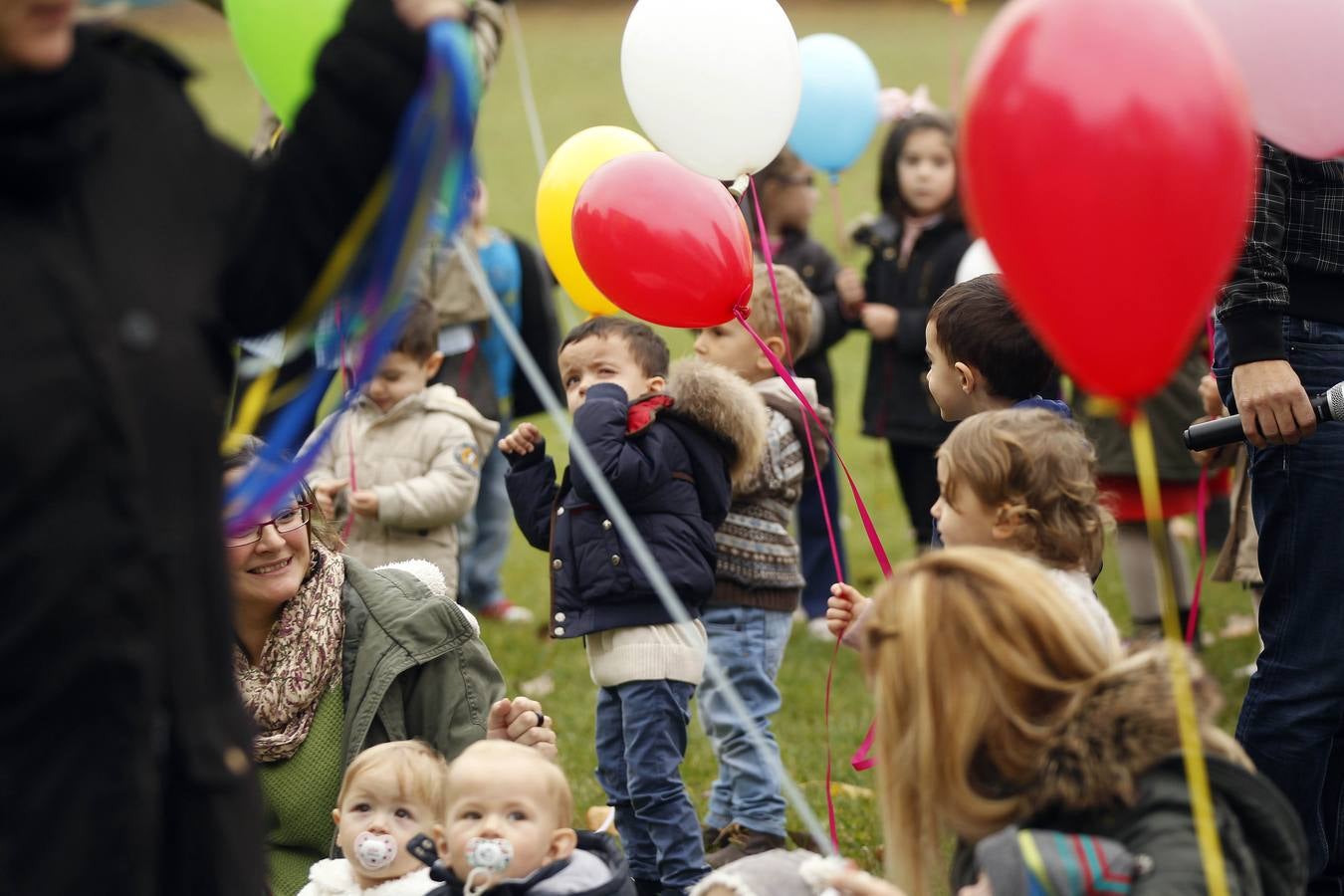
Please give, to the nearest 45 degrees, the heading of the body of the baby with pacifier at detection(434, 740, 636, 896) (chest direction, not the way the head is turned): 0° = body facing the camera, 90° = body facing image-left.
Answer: approximately 45°

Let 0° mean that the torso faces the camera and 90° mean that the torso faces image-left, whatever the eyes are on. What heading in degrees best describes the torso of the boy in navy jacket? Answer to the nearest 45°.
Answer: approximately 45°

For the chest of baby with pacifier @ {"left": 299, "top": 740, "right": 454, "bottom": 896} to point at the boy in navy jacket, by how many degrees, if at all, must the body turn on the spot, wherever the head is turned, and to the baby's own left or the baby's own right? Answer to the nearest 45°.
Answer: approximately 135° to the baby's own left

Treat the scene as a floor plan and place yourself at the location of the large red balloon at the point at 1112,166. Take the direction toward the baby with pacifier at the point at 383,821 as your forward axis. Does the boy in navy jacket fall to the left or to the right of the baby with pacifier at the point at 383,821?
right

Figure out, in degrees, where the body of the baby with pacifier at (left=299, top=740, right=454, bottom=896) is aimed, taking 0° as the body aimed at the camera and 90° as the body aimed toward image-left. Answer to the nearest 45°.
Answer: approximately 0°

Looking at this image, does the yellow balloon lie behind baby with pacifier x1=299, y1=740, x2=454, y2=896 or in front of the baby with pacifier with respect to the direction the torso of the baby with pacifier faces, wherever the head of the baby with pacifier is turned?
behind
